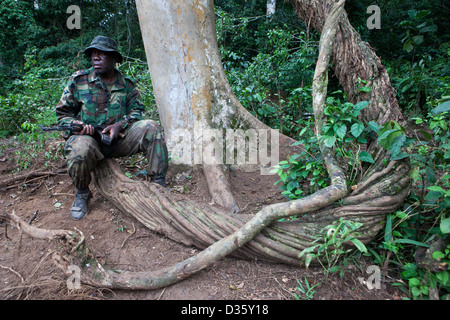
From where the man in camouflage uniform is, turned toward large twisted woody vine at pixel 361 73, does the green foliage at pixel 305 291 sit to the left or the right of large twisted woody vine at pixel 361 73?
right

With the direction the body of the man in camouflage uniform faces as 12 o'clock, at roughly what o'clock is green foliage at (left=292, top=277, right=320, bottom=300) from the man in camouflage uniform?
The green foliage is roughly at 11 o'clock from the man in camouflage uniform.

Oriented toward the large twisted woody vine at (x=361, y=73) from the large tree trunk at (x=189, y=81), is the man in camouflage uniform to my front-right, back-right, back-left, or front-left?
back-right

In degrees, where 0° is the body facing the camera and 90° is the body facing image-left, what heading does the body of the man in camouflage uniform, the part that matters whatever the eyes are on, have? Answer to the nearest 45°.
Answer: approximately 0°

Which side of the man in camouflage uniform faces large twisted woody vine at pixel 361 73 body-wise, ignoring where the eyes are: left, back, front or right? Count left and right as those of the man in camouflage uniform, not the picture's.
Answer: left
